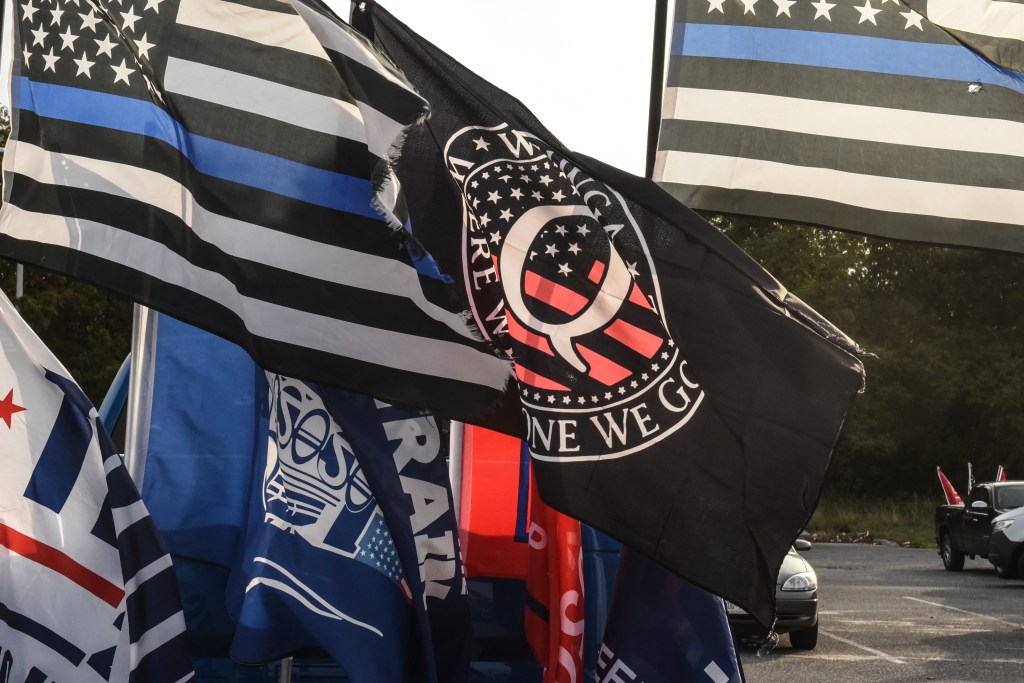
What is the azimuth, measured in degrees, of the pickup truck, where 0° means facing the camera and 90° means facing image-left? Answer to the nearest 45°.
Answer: approximately 315°

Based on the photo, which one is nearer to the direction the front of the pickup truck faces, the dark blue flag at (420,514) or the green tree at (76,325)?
the dark blue flag

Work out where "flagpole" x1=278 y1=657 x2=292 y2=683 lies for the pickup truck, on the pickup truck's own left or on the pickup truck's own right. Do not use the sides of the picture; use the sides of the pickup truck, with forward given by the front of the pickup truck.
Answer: on the pickup truck's own right

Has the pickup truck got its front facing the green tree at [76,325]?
no

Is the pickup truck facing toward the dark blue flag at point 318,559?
no

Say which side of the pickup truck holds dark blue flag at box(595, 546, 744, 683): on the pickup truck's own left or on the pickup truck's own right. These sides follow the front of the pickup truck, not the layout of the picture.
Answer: on the pickup truck's own right

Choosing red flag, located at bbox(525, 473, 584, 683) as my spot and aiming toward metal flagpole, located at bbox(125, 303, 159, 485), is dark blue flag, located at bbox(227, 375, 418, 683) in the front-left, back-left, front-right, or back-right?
front-left

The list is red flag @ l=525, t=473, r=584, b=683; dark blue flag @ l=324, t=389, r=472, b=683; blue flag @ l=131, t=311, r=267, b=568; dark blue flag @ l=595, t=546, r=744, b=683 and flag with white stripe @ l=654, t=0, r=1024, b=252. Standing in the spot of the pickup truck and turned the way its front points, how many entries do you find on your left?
0

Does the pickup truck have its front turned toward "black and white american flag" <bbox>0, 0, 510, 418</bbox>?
no

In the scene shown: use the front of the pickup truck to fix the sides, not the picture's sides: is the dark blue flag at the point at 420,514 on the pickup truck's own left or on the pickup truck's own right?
on the pickup truck's own right

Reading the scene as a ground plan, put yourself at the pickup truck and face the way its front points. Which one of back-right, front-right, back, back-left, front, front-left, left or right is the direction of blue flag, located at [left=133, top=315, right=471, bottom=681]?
front-right

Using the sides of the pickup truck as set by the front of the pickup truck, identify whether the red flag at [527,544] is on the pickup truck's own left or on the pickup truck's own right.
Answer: on the pickup truck's own right
